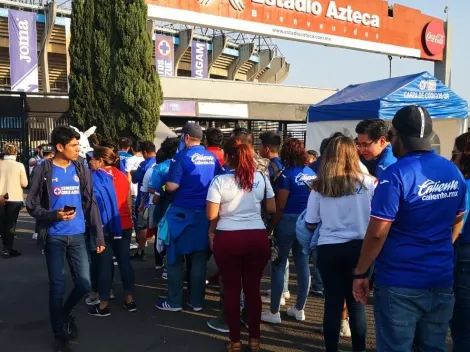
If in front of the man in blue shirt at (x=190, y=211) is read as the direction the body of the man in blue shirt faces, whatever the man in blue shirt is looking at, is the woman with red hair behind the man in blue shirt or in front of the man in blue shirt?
behind

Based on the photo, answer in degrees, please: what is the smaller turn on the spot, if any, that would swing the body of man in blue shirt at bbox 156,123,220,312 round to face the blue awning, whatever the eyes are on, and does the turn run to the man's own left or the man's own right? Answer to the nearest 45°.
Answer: approximately 90° to the man's own right

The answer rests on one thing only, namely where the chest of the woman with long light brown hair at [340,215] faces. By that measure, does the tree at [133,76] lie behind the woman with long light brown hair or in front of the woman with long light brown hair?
in front

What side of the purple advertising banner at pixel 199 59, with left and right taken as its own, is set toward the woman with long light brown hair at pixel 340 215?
front

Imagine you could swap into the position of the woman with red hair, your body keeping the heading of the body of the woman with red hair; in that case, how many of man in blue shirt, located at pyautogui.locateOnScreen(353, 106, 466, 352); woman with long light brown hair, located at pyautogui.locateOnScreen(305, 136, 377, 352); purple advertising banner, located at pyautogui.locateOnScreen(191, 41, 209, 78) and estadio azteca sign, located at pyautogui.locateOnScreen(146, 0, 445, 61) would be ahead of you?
2

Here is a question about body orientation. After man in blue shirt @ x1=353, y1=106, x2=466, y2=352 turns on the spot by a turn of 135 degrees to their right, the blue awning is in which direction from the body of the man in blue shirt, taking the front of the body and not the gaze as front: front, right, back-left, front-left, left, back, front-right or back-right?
left

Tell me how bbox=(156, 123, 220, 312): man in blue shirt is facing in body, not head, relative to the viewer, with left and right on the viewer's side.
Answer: facing away from the viewer and to the left of the viewer

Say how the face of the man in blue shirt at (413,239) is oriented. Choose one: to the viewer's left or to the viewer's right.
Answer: to the viewer's left

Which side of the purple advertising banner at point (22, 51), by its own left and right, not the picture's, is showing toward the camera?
front

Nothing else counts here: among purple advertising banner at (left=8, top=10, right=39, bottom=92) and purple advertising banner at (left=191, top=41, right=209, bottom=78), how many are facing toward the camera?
2

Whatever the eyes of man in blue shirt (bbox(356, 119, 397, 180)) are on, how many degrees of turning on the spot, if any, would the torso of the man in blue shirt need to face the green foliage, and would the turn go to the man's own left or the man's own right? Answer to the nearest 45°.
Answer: approximately 90° to the man's own right

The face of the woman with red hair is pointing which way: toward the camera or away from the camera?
away from the camera

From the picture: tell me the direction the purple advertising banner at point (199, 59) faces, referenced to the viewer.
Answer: facing the viewer

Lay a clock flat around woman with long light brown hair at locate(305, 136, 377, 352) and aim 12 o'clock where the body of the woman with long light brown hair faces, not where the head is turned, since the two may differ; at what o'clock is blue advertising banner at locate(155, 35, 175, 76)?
The blue advertising banner is roughly at 11 o'clock from the woman with long light brown hair.

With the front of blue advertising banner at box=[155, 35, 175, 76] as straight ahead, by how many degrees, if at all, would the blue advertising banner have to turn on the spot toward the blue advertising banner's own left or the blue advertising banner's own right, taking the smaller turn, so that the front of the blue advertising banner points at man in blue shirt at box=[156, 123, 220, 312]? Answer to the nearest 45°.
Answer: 0° — it already faces them

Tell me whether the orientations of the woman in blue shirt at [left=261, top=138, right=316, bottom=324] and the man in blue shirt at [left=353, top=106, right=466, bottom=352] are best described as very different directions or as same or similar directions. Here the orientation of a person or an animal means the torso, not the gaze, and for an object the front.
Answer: same or similar directions

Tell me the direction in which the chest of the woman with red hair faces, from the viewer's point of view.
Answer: away from the camera

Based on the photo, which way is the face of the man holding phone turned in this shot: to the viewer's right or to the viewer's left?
to the viewer's right

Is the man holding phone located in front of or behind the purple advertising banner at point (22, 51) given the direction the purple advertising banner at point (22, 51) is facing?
in front
